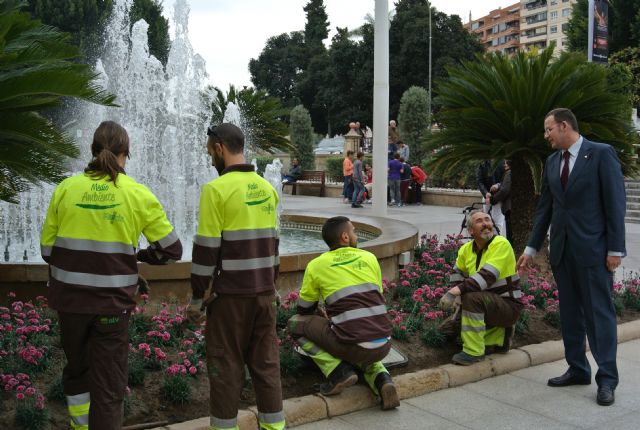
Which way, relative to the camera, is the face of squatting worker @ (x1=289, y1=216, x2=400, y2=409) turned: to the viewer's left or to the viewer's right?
to the viewer's right

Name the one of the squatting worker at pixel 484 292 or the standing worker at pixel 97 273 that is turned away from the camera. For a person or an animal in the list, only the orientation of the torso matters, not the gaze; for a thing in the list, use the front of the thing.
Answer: the standing worker

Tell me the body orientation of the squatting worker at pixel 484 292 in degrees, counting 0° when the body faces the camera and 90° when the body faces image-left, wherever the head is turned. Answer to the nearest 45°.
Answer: approximately 45°

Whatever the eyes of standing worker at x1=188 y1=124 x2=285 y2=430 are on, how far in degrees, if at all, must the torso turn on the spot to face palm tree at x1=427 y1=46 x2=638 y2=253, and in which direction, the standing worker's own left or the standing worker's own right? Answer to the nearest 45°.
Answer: approximately 90° to the standing worker's own right

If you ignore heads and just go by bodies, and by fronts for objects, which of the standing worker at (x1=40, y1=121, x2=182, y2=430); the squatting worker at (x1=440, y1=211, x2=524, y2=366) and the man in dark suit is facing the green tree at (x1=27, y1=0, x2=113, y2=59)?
the standing worker

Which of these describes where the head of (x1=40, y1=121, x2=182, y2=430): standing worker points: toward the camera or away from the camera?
away from the camera

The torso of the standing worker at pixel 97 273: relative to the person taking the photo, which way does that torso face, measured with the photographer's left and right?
facing away from the viewer

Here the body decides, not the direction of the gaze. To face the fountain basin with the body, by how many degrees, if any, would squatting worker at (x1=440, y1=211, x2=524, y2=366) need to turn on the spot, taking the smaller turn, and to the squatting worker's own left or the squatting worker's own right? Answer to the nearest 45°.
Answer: approximately 45° to the squatting worker's own right

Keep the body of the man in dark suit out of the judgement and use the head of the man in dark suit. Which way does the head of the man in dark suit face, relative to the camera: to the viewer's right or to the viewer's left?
to the viewer's left

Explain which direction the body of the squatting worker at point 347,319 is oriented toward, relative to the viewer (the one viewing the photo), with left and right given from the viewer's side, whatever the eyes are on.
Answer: facing away from the viewer and to the left of the viewer

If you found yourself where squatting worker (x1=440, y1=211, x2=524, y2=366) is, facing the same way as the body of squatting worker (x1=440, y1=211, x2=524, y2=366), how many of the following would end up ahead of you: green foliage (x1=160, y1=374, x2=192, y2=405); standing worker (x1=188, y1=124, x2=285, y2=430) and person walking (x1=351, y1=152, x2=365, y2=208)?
2

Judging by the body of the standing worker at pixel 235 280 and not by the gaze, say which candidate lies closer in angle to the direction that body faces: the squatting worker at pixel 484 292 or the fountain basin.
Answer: the fountain basin

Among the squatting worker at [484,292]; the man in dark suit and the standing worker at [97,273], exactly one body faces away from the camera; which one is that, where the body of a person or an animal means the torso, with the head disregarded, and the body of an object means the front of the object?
the standing worker

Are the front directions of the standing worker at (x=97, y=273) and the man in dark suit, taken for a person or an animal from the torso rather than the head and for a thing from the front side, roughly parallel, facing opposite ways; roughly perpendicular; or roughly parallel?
roughly perpendicular

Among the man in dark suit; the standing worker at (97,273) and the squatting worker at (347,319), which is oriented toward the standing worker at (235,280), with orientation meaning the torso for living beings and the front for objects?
the man in dark suit

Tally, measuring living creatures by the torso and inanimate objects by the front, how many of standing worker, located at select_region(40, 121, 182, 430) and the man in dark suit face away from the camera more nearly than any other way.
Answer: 1
